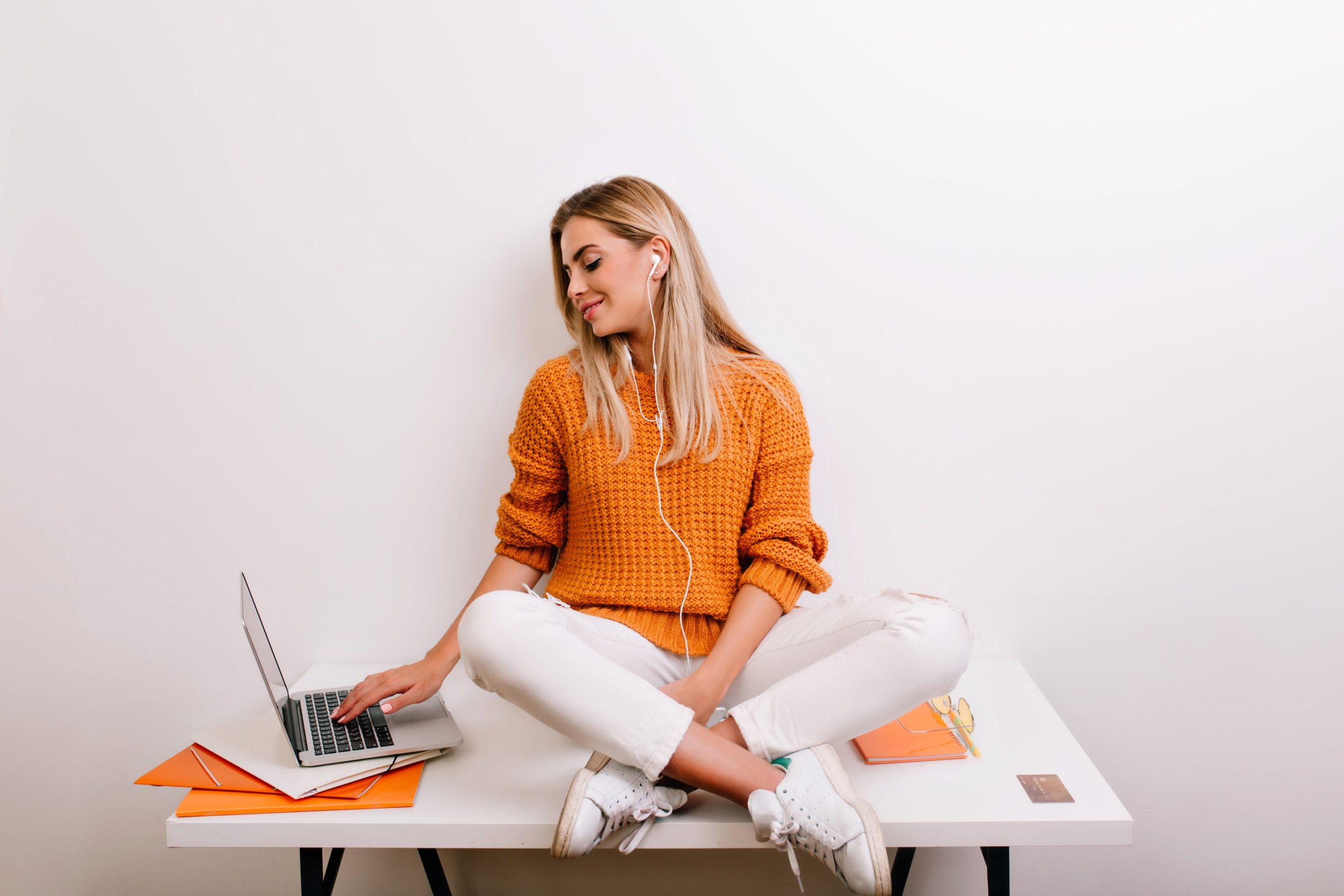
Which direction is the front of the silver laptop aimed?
to the viewer's right

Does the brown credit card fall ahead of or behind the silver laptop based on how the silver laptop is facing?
ahead

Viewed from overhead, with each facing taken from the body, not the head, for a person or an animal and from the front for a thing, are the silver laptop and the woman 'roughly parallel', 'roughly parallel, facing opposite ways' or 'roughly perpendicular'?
roughly perpendicular

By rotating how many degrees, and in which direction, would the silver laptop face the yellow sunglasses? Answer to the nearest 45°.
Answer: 0° — it already faces it

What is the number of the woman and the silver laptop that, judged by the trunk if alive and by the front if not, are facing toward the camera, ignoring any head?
1

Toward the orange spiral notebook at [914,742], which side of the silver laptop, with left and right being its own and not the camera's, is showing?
front

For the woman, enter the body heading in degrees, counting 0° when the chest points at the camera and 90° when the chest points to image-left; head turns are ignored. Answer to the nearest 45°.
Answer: approximately 0°
